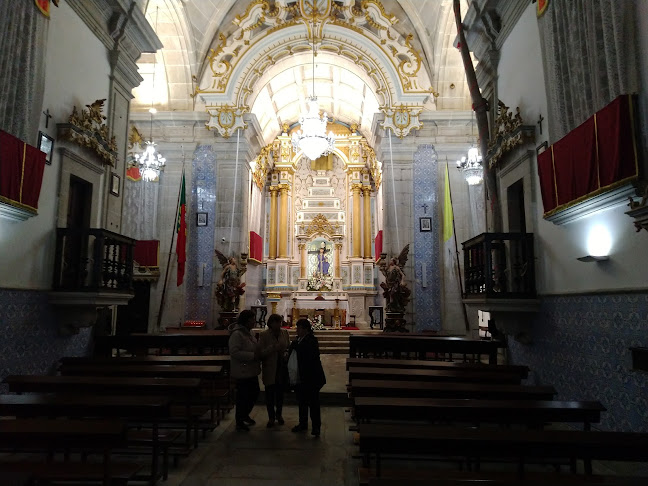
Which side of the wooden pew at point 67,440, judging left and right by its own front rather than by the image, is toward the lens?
back

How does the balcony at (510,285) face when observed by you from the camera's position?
facing to the left of the viewer

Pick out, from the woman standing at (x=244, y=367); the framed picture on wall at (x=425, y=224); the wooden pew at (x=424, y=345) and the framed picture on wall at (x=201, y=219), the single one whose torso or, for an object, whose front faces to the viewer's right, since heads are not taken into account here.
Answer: the woman standing

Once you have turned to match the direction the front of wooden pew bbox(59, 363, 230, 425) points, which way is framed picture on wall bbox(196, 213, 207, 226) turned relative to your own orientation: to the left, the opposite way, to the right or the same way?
the opposite way

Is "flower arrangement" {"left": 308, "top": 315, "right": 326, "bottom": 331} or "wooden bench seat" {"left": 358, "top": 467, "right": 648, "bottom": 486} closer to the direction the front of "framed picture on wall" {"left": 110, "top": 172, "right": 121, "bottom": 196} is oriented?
the wooden bench seat

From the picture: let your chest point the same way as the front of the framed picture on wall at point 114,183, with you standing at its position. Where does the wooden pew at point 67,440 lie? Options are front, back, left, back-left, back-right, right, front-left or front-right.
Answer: front-right

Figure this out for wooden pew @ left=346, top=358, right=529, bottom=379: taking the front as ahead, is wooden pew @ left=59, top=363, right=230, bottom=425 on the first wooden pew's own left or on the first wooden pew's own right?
on the first wooden pew's own left

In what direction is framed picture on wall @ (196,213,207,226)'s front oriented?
toward the camera

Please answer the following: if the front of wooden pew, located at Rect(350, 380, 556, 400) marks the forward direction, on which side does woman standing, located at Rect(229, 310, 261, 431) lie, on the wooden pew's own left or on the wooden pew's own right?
on the wooden pew's own left

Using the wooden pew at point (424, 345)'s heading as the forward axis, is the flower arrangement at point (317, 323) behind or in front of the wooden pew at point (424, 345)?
in front

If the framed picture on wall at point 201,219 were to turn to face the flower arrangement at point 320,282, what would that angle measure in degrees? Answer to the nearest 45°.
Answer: approximately 135° to its left

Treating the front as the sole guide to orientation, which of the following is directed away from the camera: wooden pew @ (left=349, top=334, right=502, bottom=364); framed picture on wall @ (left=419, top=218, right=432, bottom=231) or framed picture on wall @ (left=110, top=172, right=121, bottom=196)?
the wooden pew

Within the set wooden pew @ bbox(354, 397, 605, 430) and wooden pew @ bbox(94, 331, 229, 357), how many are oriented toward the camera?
0

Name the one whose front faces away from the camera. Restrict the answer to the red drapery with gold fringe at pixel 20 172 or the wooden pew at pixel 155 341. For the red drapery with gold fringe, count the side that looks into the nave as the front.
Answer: the wooden pew

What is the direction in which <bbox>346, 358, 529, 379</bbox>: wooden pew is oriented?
away from the camera

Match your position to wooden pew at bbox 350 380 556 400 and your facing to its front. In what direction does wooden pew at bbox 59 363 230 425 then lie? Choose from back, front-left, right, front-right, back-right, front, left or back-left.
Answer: left

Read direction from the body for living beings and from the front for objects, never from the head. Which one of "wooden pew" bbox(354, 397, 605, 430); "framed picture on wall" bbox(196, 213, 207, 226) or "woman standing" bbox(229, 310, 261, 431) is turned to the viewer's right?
the woman standing
